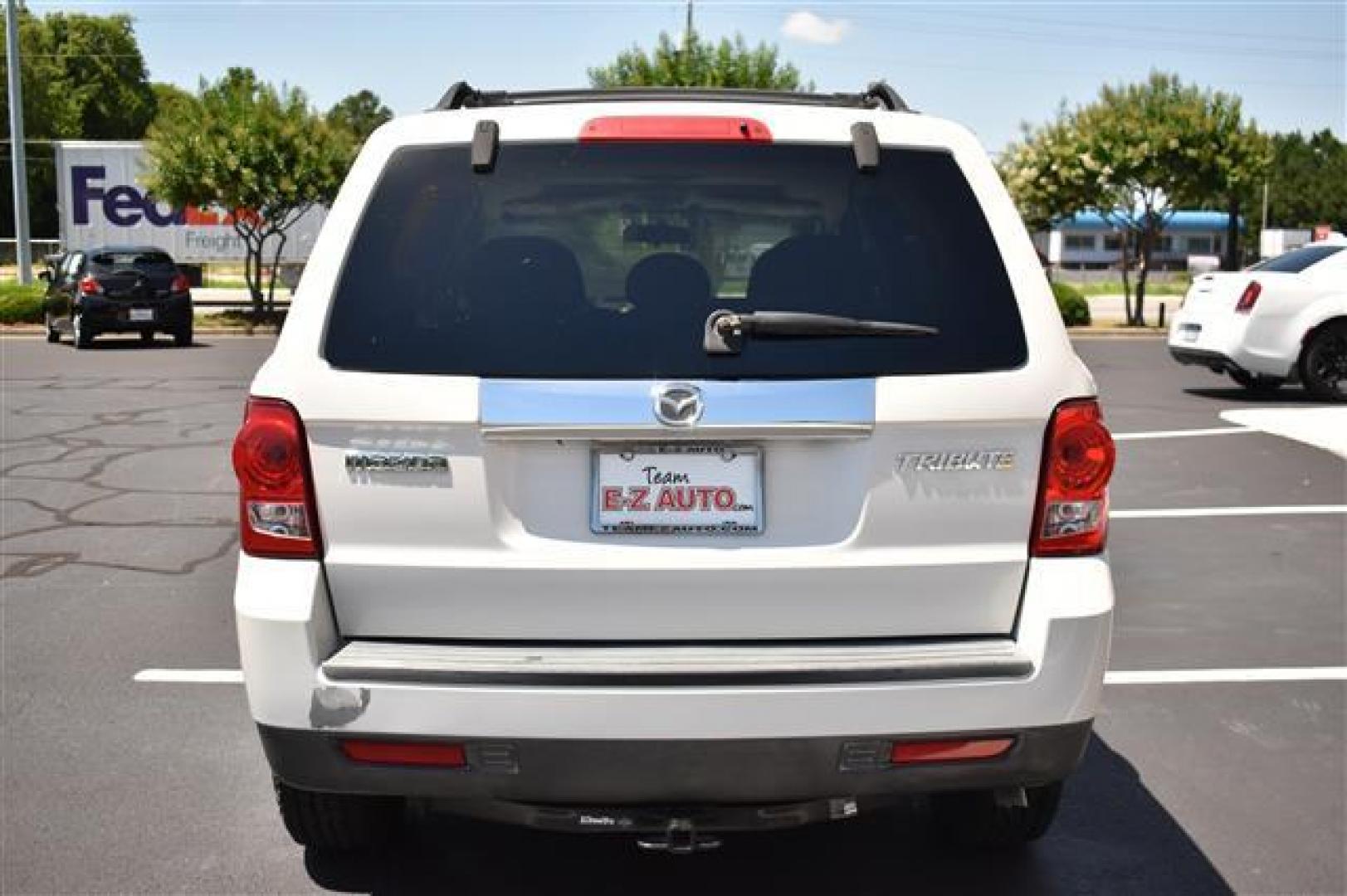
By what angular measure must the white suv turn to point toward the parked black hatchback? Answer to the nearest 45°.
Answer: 0° — it already faces it

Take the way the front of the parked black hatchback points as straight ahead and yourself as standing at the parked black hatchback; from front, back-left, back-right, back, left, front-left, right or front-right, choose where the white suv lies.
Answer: back

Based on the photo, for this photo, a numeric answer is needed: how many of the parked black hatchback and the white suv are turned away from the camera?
2

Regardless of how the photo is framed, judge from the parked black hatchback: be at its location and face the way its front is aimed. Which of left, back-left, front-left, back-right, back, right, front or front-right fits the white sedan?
back-right

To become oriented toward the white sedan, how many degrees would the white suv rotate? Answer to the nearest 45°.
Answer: approximately 45° to its right

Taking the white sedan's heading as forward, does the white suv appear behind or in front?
behind

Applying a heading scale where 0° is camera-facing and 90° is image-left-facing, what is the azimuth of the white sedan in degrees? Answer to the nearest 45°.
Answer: approximately 225°

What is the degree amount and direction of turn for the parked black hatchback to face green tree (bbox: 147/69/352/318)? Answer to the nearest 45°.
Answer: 0° — it already faces it

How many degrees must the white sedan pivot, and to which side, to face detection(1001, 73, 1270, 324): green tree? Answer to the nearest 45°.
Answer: approximately 45° to its left

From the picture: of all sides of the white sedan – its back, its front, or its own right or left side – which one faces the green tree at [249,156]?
left

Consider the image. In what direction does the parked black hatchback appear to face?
away from the camera

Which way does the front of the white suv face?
away from the camera

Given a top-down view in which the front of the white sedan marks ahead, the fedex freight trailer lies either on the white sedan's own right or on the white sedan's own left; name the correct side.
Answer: on the white sedan's own left

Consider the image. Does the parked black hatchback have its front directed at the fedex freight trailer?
yes
